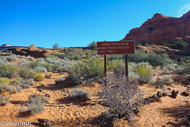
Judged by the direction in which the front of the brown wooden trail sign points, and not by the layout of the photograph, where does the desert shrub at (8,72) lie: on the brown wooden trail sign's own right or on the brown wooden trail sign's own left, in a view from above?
on the brown wooden trail sign's own right

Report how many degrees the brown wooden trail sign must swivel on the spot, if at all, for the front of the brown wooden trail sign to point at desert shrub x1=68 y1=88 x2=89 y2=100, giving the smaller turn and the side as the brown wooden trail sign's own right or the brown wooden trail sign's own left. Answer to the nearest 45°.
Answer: approximately 45° to the brown wooden trail sign's own right

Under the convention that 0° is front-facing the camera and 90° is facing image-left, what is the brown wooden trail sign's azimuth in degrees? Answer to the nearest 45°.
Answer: approximately 0°
